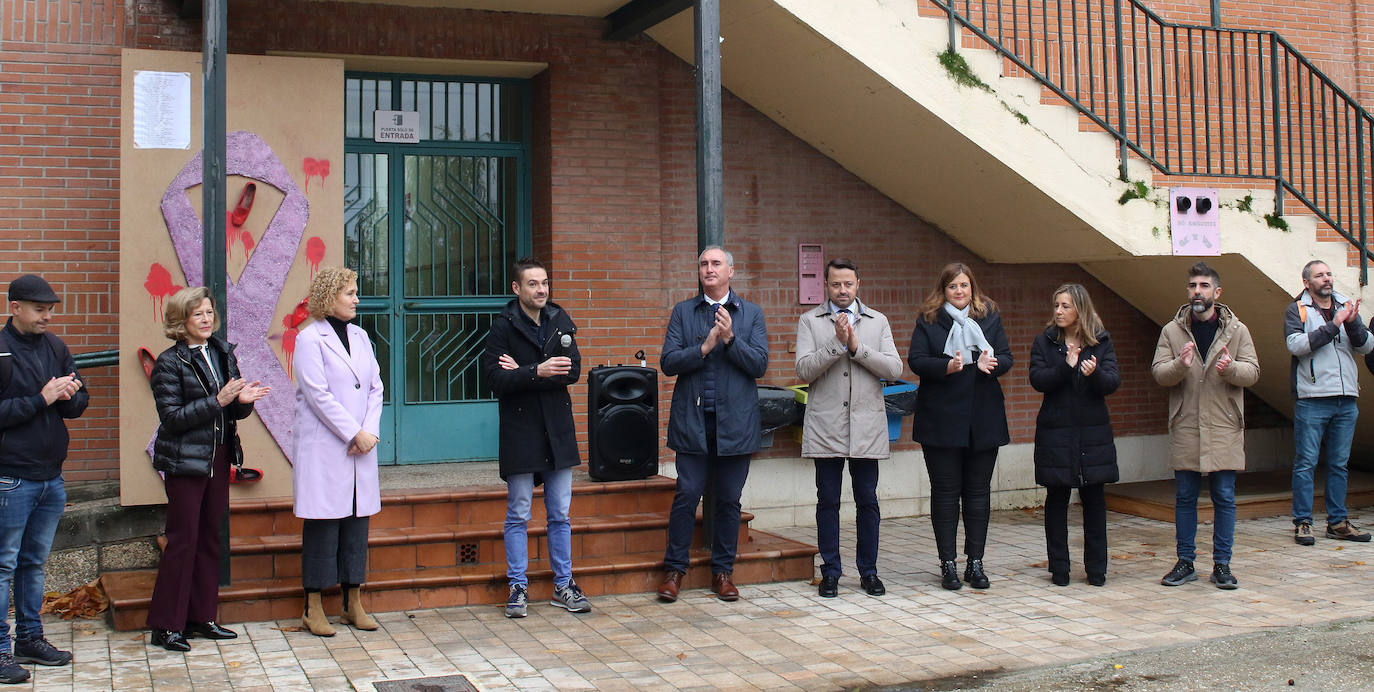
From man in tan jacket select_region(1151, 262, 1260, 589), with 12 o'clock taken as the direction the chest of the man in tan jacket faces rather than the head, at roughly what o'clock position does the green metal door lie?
The green metal door is roughly at 3 o'clock from the man in tan jacket.

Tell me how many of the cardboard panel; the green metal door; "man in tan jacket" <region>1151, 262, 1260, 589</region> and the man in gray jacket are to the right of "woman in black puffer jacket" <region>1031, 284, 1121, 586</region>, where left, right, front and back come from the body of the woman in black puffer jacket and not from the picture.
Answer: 2

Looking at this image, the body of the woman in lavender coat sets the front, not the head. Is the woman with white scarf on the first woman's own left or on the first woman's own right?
on the first woman's own left

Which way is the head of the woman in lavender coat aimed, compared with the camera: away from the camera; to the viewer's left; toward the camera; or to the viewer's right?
to the viewer's right

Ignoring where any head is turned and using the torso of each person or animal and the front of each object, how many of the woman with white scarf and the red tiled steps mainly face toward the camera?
2

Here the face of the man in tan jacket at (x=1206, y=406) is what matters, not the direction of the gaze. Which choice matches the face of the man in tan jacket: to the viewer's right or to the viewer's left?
to the viewer's left

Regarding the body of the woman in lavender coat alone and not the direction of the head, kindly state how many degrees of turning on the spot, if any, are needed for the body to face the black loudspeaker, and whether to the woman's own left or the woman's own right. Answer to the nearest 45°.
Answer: approximately 90° to the woman's own left
